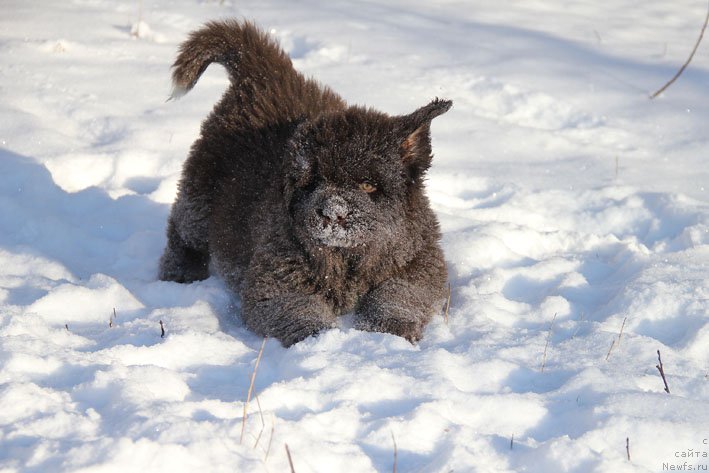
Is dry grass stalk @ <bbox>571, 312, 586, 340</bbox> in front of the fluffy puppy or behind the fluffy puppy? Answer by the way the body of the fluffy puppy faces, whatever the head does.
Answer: in front

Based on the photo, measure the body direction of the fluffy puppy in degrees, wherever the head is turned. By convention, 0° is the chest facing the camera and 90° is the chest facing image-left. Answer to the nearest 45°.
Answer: approximately 315°
